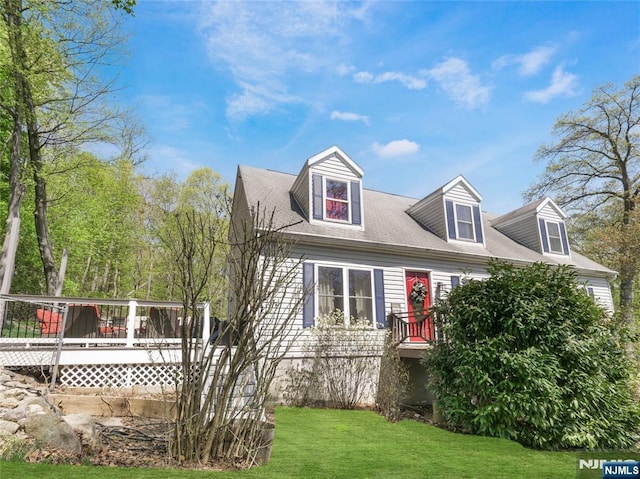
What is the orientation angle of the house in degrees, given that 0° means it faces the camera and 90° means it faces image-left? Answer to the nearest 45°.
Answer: approximately 315°

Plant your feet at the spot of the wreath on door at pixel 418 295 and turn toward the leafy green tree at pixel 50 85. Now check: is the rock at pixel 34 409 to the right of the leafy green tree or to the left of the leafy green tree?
left

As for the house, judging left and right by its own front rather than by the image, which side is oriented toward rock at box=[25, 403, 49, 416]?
right

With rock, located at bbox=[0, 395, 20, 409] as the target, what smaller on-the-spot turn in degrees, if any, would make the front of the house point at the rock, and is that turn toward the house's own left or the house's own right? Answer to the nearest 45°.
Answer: approximately 90° to the house's own right

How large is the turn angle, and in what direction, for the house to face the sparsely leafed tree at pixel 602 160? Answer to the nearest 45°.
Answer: approximately 90° to its left

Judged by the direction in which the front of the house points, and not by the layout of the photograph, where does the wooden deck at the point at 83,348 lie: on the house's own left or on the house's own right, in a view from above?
on the house's own right

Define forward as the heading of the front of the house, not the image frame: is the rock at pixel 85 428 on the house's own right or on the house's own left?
on the house's own right

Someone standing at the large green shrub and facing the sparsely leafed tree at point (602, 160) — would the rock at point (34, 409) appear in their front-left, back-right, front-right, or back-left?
back-left

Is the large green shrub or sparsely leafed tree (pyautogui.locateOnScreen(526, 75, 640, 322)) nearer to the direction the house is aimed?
the large green shrub

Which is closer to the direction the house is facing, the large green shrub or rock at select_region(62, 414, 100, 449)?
the large green shrub

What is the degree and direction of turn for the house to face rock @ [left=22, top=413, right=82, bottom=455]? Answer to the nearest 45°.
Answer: approximately 45° to its right
